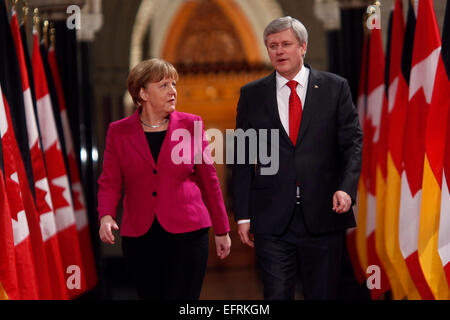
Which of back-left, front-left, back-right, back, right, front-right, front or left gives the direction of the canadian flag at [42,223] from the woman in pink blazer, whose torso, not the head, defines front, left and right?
back-right

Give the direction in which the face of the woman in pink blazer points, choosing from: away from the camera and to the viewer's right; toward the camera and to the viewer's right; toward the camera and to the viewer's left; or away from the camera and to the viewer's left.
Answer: toward the camera and to the viewer's right

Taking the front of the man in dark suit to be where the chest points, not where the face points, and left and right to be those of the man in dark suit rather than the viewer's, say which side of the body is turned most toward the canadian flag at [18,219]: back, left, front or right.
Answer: right

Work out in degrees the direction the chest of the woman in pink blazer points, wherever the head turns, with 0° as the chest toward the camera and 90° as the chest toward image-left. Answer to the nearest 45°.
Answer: approximately 0°

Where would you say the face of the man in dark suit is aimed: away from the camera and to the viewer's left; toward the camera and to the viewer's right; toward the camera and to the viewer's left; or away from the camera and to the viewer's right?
toward the camera and to the viewer's left

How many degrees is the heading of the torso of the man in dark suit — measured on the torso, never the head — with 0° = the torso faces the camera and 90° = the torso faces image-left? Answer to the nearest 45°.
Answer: approximately 0°

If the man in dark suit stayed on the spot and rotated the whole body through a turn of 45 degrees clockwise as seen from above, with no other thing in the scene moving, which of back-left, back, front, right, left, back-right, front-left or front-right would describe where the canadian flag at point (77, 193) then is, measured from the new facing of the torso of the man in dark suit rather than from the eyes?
right

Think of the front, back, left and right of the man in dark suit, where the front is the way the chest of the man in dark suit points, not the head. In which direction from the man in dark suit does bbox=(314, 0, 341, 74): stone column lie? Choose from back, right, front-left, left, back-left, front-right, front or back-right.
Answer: back

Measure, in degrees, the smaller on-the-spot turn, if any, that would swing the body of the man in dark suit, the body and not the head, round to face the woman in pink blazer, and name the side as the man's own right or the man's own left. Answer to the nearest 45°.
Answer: approximately 90° to the man's own right

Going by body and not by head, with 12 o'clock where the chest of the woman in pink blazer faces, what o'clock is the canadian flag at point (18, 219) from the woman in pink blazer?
The canadian flag is roughly at 4 o'clock from the woman in pink blazer.

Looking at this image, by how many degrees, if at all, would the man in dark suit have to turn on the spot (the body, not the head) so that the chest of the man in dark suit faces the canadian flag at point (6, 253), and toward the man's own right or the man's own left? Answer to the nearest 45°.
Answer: approximately 90° to the man's own right

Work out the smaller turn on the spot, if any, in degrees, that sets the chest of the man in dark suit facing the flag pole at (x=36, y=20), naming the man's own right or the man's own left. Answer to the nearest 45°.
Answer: approximately 135° to the man's own right

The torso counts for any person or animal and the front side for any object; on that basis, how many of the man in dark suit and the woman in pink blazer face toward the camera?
2
